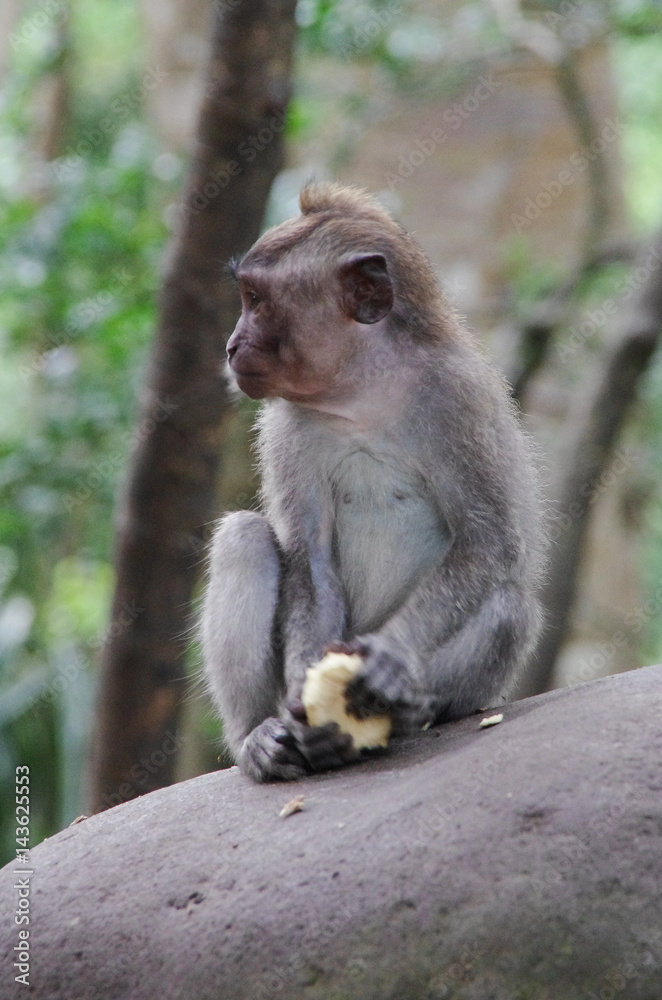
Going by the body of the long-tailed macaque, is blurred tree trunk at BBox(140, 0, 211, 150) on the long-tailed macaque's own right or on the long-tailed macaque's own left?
on the long-tailed macaque's own right

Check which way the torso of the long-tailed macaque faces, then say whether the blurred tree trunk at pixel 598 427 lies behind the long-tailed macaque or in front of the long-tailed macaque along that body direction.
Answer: behind

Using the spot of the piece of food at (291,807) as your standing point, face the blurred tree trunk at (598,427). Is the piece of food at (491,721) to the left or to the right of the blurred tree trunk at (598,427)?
right

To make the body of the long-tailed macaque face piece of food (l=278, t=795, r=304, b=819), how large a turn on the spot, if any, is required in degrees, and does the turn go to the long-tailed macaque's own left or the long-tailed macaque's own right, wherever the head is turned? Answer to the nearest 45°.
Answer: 0° — it already faces it

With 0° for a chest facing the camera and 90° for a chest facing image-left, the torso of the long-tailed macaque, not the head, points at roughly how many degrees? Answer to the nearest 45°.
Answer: approximately 45°
